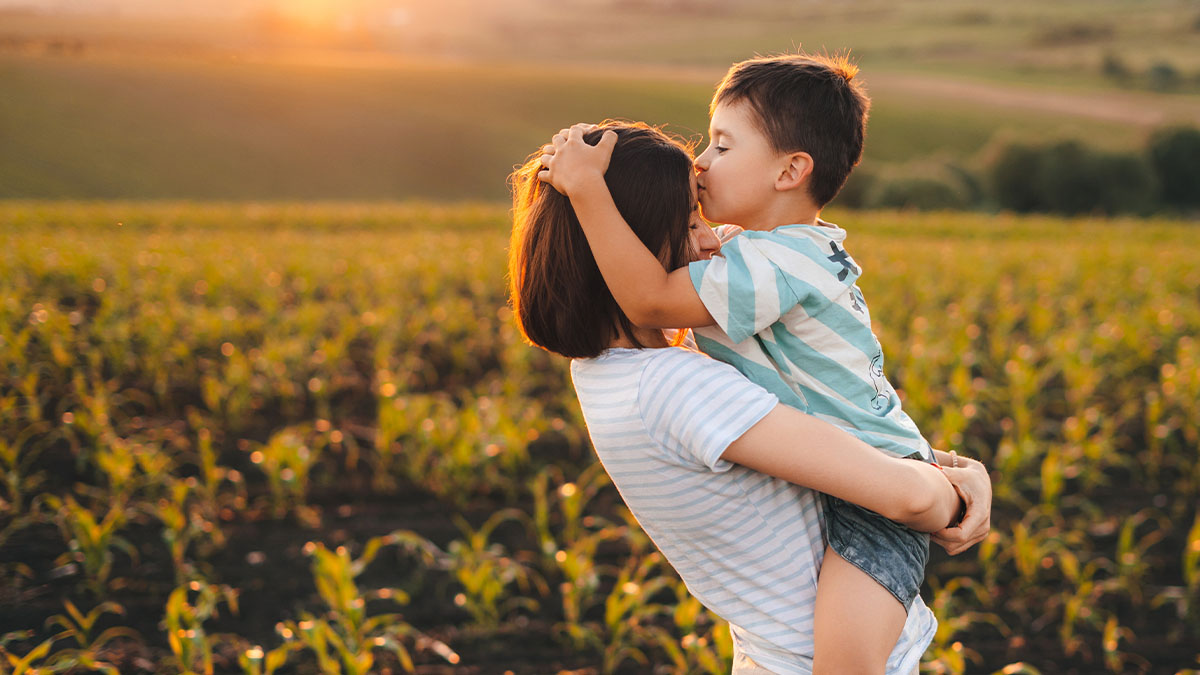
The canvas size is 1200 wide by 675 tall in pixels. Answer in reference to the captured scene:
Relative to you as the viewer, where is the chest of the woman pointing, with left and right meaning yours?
facing to the right of the viewer

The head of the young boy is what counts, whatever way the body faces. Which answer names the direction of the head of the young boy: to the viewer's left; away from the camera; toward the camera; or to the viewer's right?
to the viewer's left

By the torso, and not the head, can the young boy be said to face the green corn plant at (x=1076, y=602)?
no

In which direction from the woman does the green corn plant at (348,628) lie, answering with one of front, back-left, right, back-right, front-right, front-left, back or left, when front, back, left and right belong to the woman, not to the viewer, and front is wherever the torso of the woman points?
back-left

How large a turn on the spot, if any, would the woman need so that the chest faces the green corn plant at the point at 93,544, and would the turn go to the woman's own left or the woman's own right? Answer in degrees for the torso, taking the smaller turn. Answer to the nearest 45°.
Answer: approximately 135° to the woman's own left

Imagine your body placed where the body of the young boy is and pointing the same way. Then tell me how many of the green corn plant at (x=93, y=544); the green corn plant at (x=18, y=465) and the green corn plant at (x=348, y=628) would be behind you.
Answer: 0

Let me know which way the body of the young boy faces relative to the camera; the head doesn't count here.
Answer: to the viewer's left

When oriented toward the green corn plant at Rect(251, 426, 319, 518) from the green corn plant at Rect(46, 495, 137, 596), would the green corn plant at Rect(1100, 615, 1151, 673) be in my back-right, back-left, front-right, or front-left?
front-right

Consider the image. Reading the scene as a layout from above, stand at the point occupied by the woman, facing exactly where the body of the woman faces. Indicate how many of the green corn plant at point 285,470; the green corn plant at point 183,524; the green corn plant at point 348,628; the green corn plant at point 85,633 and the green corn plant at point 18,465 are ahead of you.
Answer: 0
